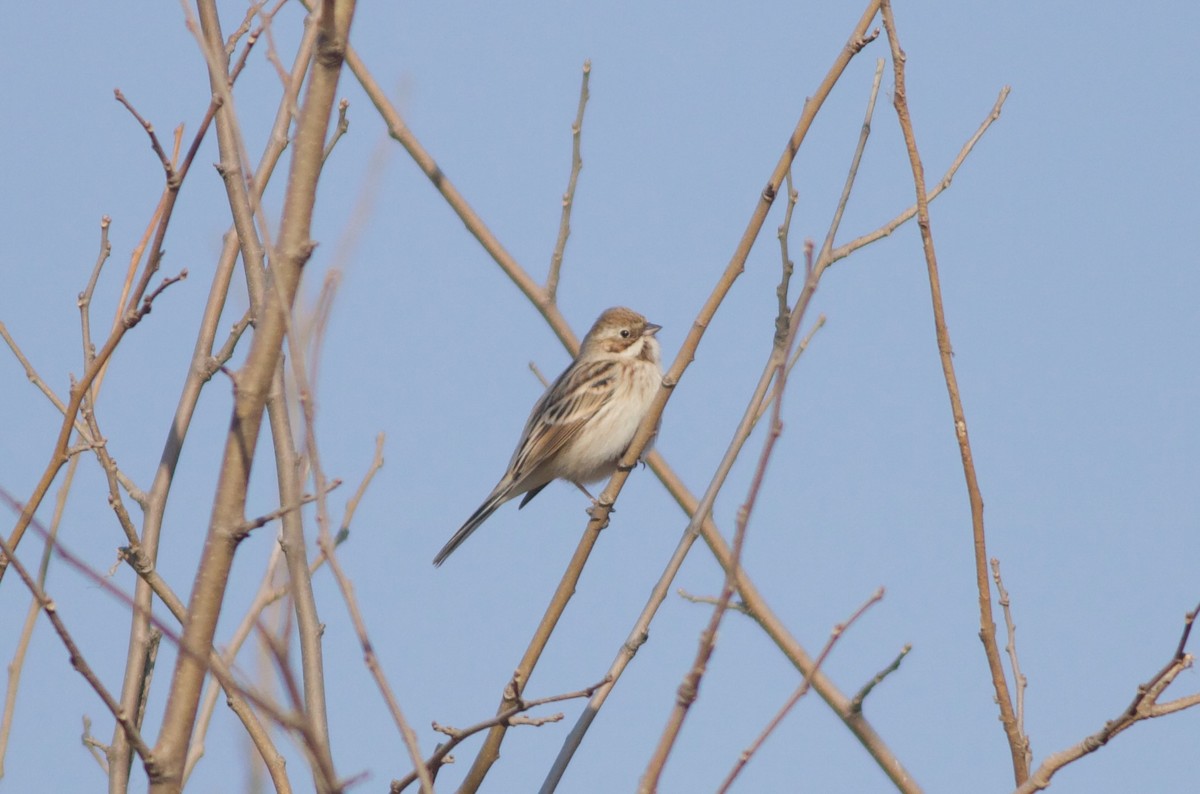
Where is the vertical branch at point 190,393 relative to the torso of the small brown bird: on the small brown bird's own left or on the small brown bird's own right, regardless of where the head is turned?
on the small brown bird's own right

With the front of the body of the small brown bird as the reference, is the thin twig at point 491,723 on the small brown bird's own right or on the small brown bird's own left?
on the small brown bird's own right

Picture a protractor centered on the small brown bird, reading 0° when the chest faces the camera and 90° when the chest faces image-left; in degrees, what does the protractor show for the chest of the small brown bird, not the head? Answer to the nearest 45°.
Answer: approximately 270°

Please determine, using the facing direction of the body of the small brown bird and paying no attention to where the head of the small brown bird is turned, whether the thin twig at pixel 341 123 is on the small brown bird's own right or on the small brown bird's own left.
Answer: on the small brown bird's own right

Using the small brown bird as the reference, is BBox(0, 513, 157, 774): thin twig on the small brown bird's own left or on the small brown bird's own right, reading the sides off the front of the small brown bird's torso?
on the small brown bird's own right
